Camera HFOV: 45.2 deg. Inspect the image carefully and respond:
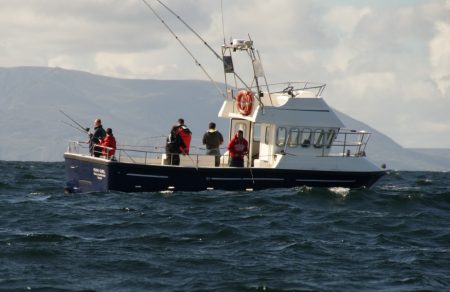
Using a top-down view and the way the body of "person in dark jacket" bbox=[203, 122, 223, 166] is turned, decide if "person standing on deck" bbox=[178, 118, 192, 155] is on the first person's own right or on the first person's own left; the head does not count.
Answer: on the first person's own left

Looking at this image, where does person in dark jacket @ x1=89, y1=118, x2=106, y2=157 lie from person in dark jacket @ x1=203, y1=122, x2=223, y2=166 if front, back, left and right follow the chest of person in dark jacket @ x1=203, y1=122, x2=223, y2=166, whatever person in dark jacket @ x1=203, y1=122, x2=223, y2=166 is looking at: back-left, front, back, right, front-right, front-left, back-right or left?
left

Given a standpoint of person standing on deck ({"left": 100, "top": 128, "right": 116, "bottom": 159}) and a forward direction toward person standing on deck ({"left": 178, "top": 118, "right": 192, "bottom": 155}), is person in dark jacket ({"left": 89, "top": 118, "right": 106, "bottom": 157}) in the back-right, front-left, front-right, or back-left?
back-left

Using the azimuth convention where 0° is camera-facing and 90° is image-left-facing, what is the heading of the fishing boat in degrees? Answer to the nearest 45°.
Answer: approximately 225°

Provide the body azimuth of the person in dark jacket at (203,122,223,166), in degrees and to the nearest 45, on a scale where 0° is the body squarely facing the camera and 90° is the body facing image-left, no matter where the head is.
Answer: approximately 180°

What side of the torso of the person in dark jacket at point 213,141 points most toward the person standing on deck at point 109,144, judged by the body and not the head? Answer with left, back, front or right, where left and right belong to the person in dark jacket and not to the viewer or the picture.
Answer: left
